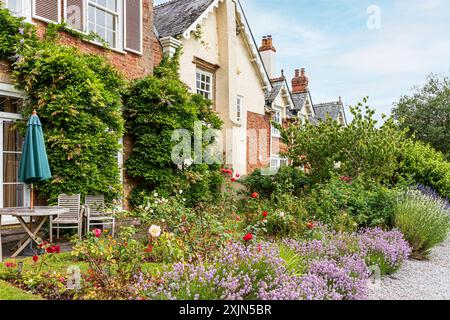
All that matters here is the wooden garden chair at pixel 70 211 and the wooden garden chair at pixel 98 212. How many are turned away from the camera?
0

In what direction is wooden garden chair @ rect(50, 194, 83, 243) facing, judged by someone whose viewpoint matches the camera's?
facing the viewer and to the left of the viewer

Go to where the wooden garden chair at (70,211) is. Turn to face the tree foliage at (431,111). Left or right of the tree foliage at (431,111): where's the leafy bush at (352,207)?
right

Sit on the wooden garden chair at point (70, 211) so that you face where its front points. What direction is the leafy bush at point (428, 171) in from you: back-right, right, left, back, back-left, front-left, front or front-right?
back-left

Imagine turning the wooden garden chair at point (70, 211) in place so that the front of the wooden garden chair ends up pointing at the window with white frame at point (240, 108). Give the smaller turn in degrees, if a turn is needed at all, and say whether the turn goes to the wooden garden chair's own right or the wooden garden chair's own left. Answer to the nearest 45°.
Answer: approximately 180°

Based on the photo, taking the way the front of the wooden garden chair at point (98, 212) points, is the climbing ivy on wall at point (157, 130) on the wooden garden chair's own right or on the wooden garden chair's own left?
on the wooden garden chair's own left
